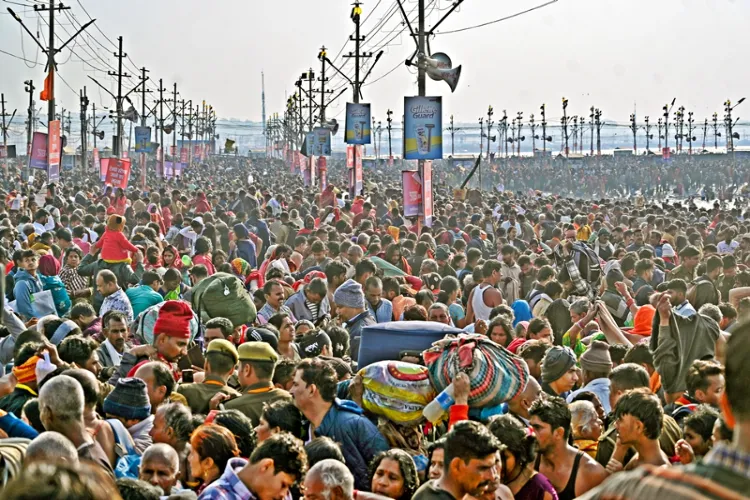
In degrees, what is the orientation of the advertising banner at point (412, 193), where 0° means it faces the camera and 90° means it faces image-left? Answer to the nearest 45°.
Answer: approximately 0°

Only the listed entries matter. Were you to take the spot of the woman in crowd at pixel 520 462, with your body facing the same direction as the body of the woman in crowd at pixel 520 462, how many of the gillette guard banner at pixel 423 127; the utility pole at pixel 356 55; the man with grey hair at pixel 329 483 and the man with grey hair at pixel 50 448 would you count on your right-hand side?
2

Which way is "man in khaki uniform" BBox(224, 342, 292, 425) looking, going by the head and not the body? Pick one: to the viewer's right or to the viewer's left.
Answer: to the viewer's left
